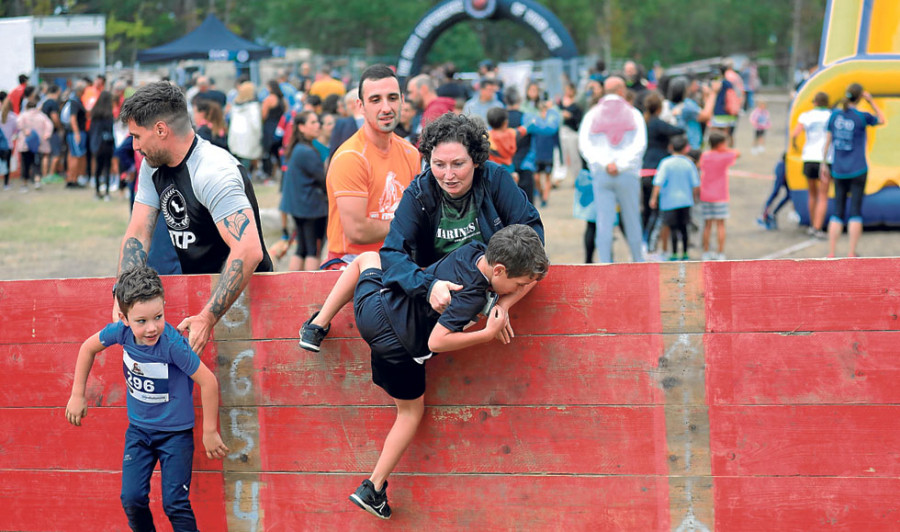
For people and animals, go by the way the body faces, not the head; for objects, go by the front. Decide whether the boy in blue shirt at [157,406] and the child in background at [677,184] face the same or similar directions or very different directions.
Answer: very different directions

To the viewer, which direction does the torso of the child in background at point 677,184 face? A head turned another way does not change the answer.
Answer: away from the camera

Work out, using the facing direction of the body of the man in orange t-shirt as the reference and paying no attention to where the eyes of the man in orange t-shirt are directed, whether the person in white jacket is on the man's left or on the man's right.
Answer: on the man's left

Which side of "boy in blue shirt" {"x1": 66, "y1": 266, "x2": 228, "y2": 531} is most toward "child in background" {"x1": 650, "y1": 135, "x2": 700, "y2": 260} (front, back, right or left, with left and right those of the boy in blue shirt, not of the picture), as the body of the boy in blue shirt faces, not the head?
back

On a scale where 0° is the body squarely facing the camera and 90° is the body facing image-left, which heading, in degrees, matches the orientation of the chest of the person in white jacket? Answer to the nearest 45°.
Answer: approximately 180°

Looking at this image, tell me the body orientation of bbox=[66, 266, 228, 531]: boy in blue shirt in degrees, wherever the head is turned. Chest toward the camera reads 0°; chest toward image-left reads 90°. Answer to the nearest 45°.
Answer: approximately 45°

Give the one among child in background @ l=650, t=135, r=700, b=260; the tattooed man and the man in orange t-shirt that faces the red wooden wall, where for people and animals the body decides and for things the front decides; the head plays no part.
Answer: the man in orange t-shirt

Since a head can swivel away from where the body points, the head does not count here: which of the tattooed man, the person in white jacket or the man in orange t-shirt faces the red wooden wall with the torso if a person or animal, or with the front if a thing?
the man in orange t-shirt
